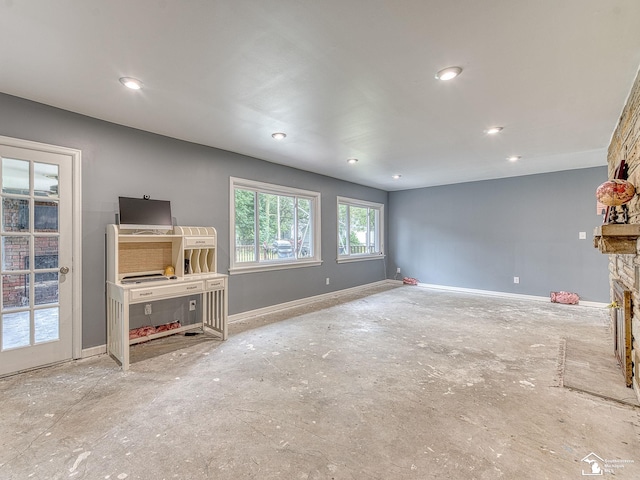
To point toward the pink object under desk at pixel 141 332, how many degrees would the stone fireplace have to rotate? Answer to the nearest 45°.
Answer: approximately 45° to its left

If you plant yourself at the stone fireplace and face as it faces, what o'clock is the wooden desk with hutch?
The wooden desk with hutch is roughly at 11 o'clock from the stone fireplace.

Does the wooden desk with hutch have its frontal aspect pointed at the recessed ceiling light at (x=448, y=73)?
yes

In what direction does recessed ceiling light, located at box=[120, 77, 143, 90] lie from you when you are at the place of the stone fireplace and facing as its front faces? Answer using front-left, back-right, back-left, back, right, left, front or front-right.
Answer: front-left

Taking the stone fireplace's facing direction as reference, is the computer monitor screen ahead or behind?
ahead

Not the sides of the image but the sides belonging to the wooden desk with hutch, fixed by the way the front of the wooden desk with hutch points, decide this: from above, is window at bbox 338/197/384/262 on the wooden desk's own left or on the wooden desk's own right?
on the wooden desk's own left

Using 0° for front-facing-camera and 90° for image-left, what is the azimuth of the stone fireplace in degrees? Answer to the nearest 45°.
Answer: approximately 90°

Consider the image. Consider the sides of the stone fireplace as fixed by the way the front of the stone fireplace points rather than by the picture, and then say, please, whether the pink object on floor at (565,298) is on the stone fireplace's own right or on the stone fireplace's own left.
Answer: on the stone fireplace's own right

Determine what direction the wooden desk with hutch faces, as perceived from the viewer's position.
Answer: facing the viewer and to the right of the viewer

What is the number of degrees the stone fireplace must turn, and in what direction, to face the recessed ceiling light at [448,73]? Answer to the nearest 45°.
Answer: approximately 45° to its left

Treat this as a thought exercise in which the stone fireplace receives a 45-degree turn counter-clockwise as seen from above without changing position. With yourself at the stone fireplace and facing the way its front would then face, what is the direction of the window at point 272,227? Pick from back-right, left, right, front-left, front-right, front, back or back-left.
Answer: front-right

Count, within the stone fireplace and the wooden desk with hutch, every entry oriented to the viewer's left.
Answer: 1

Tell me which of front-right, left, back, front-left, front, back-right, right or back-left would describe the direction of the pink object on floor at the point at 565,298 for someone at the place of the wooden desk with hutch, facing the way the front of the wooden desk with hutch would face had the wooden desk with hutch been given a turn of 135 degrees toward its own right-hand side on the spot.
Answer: back
